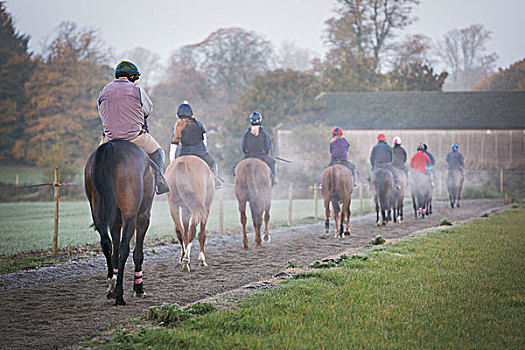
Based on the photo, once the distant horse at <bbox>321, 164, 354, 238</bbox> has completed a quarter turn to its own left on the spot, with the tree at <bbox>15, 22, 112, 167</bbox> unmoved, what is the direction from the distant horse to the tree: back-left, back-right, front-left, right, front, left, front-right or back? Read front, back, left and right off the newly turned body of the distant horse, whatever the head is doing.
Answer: front-right

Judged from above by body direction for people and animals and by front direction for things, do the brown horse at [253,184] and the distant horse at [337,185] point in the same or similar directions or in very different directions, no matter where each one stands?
same or similar directions

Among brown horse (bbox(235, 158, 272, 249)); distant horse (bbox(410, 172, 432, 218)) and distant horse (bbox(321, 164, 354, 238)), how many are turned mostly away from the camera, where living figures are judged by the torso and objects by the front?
3

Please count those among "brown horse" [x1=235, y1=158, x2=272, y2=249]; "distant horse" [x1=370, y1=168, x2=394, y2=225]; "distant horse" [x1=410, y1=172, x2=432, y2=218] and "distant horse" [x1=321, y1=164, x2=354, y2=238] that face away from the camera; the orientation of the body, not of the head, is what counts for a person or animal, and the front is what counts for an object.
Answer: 4

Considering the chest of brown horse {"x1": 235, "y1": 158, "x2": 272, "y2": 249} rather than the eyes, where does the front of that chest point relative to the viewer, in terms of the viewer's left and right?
facing away from the viewer

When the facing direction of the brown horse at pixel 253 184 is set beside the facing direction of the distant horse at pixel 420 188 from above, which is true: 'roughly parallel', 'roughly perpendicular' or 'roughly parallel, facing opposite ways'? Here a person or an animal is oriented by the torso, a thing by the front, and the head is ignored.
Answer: roughly parallel

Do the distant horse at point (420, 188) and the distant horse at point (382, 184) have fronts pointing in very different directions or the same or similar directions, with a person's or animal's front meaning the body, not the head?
same or similar directions

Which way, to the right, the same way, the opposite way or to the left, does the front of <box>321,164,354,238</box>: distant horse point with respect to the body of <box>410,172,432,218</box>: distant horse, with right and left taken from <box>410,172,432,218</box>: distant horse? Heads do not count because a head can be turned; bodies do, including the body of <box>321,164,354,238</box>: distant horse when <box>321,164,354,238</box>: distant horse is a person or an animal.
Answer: the same way

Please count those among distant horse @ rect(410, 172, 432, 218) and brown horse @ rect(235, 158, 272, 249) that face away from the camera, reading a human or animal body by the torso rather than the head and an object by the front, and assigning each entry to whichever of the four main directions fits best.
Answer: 2

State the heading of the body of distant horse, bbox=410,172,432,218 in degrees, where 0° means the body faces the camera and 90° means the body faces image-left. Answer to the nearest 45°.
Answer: approximately 180°

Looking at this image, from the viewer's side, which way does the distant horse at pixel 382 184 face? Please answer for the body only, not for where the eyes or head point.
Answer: away from the camera

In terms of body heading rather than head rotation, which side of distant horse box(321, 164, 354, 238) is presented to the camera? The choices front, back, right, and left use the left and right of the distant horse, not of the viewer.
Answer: back

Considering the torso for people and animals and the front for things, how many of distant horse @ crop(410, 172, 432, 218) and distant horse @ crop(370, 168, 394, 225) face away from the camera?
2

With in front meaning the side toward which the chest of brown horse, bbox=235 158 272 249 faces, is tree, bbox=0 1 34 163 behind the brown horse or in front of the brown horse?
in front
